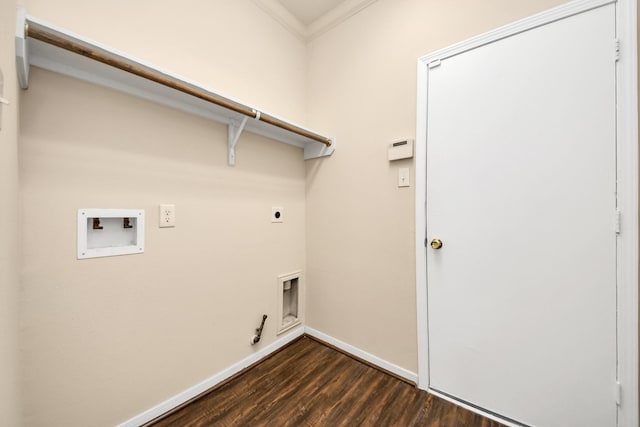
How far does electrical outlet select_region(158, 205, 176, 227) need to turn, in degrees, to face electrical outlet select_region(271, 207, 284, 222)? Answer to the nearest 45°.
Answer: approximately 90° to its left

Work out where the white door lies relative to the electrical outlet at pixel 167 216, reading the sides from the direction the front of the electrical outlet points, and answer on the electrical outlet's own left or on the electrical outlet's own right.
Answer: on the electrical outlet's own left

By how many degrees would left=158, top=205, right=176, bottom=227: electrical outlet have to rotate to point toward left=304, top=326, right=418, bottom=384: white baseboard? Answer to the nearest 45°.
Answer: approximately 90° to its left

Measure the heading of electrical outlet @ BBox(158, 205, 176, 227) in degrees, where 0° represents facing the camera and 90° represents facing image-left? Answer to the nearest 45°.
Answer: approximately 0°

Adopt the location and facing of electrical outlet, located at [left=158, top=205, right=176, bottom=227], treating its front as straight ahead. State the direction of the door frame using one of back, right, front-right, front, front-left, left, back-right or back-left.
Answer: front-left

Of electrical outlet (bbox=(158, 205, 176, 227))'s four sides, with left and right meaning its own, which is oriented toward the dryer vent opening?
left
